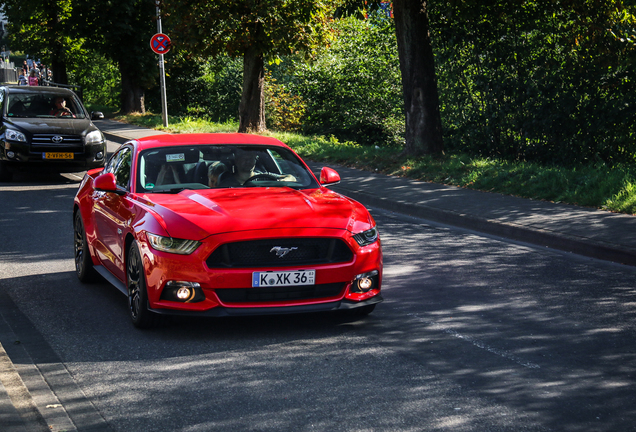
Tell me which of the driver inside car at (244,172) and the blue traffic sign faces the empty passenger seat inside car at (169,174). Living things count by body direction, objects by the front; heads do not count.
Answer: the blue traffic sign

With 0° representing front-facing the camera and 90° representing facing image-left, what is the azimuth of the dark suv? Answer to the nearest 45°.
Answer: approximately 0°

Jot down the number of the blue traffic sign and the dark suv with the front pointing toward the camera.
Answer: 2

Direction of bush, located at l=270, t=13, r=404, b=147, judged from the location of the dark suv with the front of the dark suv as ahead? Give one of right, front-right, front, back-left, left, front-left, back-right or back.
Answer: back-left

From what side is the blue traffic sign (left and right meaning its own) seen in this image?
front

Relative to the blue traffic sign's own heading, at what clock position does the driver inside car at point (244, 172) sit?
The driver inside car is roughly at 12 o'clock from the blue traffic sign.

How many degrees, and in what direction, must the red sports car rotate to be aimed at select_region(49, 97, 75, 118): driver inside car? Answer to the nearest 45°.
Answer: approximately 135° to its left

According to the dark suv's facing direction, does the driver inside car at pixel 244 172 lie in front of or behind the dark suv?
in front

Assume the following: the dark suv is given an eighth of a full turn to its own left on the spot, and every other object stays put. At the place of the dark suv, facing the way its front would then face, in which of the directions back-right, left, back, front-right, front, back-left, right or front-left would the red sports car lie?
front-right

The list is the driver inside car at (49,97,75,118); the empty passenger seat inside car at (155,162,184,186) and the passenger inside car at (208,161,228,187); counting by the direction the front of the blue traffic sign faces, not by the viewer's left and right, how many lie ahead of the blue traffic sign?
3

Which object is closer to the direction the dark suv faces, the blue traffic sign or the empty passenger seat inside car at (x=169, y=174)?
the empty passenger seat inside car

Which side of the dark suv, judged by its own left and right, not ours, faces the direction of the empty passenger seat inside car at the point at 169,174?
front

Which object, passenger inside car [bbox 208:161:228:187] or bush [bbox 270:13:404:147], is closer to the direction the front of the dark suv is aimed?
the passenger inside car
